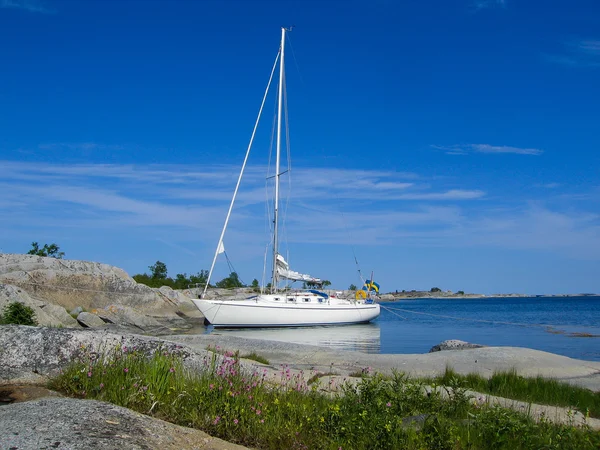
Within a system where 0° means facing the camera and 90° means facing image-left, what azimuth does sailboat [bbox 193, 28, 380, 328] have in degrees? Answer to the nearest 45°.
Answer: approximately 90°

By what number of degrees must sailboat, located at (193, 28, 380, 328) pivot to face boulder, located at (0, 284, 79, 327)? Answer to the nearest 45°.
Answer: approximately 45° to its left

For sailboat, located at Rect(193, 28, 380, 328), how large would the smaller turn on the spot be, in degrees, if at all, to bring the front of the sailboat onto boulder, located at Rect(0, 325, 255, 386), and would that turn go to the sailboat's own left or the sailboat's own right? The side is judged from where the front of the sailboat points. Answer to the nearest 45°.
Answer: approximately 90° to the sailboat's own left

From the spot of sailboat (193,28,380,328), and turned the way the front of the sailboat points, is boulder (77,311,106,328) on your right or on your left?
on your left

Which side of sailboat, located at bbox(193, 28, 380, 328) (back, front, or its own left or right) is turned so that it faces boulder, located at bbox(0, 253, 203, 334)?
front

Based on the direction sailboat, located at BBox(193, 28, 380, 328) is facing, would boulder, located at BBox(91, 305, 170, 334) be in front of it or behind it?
in front
